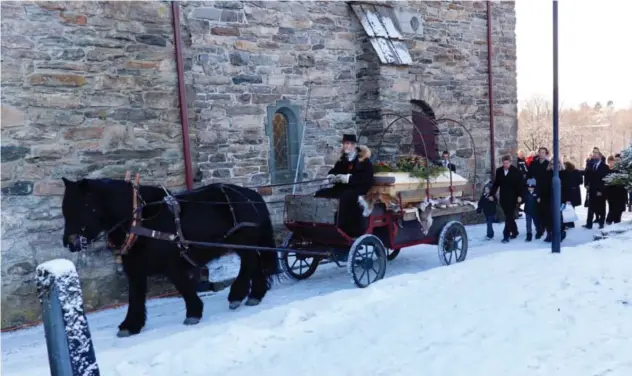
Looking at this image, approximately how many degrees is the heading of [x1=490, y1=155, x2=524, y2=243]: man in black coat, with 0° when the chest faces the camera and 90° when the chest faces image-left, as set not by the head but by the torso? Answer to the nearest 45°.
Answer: approximately 45°

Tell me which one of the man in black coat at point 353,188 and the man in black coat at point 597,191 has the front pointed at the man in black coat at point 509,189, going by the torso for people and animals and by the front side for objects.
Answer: the man in black coat at point 597,191

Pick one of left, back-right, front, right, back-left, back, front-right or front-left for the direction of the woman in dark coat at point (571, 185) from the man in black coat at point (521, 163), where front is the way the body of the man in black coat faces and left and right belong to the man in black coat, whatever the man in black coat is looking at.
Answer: left

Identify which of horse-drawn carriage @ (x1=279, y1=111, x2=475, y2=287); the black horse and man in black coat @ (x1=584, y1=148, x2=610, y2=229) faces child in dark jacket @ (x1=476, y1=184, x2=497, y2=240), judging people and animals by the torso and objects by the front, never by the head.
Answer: the man in black coat

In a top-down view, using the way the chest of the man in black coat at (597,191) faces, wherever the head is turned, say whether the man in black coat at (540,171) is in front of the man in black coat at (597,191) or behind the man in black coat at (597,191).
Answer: in front

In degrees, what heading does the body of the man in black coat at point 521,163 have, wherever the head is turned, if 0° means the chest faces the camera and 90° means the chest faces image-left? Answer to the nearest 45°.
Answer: approximately 45°

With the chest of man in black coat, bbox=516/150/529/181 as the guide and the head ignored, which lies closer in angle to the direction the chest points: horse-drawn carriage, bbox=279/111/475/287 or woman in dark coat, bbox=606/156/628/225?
the horse-drawn carriage

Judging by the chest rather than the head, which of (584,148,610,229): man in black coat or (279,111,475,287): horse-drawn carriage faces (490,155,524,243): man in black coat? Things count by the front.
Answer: (584,148,610,229): man in black coat

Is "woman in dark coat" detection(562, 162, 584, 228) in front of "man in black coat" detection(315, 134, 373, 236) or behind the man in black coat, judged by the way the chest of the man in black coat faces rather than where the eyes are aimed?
behind

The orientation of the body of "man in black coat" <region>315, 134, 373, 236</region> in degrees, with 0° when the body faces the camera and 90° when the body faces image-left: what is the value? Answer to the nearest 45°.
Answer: approximately 45°

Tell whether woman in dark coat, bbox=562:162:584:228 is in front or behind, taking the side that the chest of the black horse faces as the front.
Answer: behind

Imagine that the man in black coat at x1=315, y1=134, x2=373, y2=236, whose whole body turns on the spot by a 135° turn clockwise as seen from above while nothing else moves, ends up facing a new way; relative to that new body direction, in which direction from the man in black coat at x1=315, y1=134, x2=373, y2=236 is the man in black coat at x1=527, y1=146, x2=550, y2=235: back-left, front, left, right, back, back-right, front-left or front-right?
front-right

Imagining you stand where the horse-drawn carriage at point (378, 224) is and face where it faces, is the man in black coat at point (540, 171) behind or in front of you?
behind

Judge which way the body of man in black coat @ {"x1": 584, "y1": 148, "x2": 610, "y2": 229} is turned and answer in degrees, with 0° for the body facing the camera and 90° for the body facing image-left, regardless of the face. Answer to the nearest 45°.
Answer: approximately 45°

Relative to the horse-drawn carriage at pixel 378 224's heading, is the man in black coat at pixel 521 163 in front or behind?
behind
